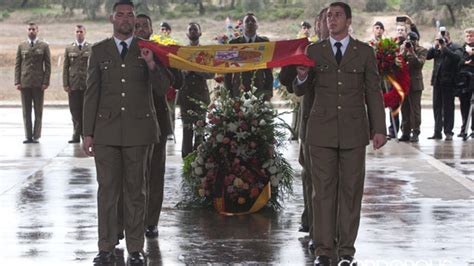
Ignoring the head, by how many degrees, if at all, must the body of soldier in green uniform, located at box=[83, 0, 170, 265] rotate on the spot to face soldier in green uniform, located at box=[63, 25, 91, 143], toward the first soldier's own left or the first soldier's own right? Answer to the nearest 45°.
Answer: approximately 180°

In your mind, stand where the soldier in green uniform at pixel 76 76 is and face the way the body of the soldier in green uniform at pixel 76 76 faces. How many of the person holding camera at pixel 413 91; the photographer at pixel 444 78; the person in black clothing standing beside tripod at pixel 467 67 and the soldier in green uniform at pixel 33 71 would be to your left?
3

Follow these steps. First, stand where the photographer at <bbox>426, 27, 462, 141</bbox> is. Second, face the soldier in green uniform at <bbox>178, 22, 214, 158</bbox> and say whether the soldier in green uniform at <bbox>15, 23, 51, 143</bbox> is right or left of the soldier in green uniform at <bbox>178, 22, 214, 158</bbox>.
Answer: right

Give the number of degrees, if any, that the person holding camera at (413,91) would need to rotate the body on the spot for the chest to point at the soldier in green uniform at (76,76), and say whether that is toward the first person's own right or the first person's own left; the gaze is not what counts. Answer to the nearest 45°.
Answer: approximately 45° to the first person's own right

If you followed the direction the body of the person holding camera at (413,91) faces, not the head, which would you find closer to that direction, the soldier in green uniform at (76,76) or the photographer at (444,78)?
the soldier in green uniform

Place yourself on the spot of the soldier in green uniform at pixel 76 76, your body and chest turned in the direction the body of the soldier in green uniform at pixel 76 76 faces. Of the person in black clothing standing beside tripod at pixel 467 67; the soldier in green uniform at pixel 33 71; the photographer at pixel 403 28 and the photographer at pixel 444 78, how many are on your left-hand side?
3

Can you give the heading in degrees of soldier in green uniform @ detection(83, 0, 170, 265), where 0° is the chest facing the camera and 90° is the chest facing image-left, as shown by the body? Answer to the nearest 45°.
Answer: approximately 0°

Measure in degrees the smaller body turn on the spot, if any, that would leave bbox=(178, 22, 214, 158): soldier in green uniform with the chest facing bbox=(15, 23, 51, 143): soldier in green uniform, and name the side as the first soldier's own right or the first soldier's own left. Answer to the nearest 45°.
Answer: approximately 135° to the first soldier's own right
